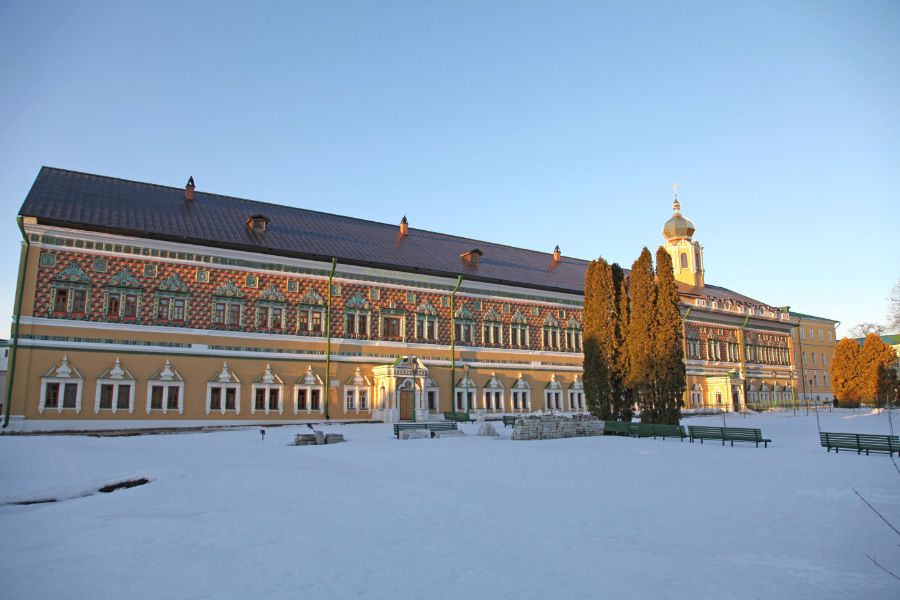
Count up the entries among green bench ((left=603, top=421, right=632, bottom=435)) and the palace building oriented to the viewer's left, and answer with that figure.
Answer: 0

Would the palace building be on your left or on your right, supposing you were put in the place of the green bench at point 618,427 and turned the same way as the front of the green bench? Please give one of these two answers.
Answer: on your right

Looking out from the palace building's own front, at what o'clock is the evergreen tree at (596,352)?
The evergreen tree is roughly at 11 o'clock from the palace building.

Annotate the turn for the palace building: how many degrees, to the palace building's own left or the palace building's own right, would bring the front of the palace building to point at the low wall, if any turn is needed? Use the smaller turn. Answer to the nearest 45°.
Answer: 0° — it already faces it

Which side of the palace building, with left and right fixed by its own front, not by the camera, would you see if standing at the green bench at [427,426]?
front

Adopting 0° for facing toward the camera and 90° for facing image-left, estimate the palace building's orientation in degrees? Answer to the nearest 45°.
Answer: approximately 315°

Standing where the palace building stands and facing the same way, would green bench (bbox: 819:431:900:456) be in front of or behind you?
in front

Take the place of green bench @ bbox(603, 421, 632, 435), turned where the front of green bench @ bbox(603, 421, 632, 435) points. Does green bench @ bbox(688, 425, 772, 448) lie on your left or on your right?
on your left

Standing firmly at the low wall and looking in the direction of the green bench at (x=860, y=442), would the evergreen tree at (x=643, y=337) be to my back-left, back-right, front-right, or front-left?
front-left

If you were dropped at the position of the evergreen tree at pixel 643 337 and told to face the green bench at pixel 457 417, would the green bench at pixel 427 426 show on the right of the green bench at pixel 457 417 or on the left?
left
